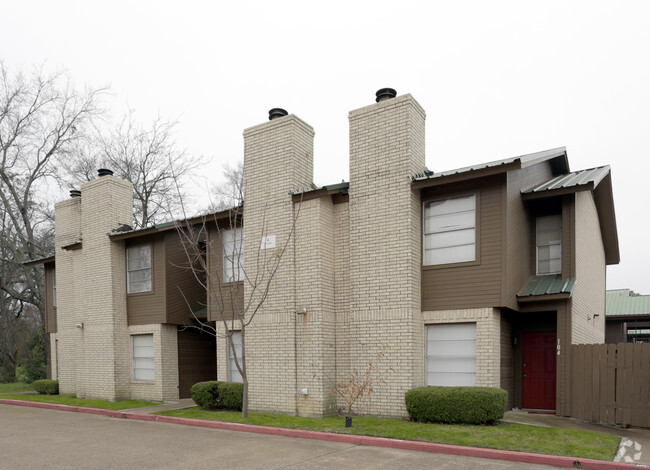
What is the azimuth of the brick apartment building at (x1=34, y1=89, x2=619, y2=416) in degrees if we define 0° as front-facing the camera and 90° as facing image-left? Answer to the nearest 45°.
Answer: approximately 45°

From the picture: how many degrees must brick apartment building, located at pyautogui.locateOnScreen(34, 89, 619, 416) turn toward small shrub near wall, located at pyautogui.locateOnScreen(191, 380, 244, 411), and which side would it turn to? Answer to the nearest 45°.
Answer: approximately 90° to its right

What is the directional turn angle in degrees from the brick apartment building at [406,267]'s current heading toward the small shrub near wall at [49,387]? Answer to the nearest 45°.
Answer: approximately 90° to its right
